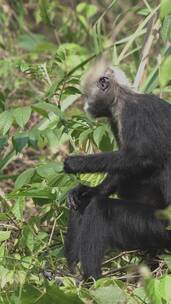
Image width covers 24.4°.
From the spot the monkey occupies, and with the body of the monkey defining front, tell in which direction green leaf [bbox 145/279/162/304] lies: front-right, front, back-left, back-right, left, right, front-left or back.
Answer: left

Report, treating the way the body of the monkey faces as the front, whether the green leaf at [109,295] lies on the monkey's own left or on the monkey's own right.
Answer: on the monkey's own left

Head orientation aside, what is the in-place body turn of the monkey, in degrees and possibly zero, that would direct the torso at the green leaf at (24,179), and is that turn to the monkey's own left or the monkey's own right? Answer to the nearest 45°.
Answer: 0° — it already faces it

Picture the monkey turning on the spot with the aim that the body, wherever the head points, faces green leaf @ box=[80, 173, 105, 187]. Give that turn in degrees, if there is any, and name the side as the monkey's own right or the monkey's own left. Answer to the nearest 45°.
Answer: approximately 45° to the monkey's own right

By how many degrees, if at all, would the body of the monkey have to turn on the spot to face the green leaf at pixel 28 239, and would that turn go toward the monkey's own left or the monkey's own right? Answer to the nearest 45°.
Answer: approximately 45° to the monkey's own left

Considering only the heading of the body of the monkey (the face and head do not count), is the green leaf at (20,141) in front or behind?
in front

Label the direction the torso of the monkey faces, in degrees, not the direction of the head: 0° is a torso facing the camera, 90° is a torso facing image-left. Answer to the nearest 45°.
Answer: approximately 90°

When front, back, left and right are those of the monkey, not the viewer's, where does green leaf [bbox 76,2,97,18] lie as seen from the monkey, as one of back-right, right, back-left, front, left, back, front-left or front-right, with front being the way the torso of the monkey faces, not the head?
right

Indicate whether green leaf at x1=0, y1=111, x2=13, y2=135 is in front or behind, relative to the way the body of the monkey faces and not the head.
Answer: in front
